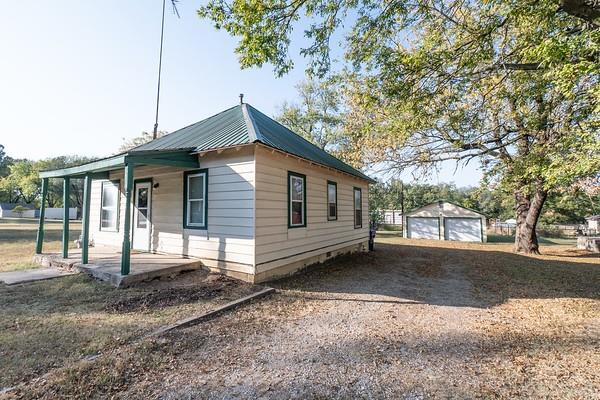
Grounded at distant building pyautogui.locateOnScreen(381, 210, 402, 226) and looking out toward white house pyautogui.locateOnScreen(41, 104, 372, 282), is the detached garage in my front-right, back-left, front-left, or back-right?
front-left

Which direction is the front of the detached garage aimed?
toward the camera

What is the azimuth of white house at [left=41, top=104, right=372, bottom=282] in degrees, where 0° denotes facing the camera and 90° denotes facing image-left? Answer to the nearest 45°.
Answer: approximately 45°

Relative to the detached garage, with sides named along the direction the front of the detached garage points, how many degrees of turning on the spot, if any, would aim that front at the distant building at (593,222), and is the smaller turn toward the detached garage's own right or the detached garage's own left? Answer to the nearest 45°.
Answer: approximately 135° to the detached garage's own left

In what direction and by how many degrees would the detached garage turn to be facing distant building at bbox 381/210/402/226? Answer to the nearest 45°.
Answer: approximately 135° to its right

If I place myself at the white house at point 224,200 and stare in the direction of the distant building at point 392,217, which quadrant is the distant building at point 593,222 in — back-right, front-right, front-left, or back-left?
front-right

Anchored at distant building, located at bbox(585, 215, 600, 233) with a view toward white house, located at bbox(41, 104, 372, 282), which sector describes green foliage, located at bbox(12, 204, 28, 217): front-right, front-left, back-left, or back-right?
front-right

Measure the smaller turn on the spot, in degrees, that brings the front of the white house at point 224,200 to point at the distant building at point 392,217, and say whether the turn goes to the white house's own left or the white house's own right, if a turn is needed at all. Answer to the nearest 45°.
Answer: approximately 180°

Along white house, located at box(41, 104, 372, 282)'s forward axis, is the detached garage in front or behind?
behind

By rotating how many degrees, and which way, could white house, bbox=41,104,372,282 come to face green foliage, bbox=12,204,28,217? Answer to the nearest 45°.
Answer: approximately 90° to its right

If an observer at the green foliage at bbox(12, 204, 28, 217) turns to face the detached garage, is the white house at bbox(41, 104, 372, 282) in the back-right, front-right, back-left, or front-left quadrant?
front-right

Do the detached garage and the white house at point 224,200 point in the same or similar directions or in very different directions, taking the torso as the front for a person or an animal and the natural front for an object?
same or similar directions

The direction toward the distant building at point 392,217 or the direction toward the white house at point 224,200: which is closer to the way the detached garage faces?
the white house

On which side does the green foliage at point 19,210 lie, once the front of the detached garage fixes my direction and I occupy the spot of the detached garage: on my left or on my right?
on my right

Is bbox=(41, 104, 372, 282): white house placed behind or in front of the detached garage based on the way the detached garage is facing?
in front
